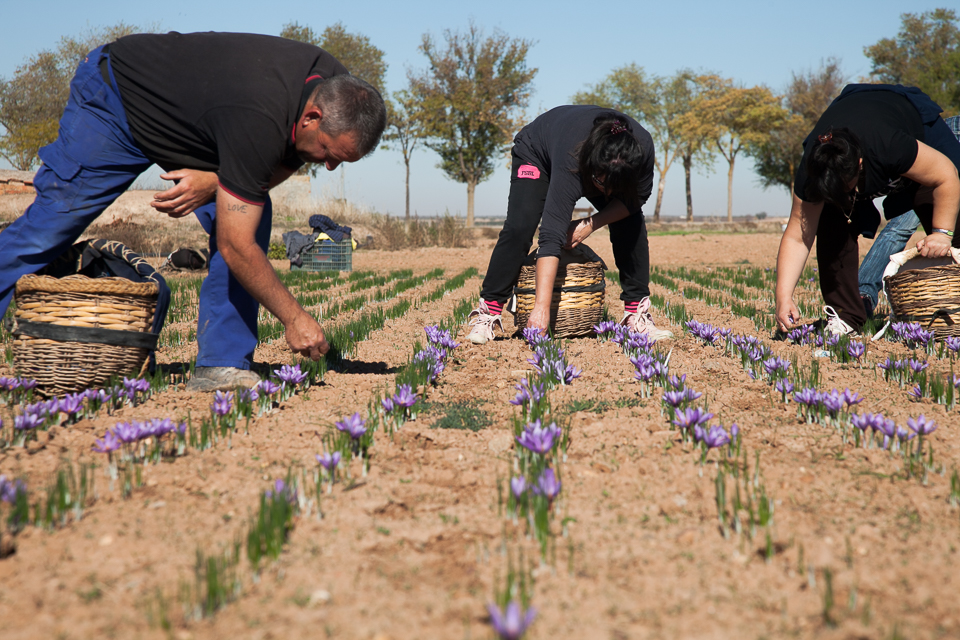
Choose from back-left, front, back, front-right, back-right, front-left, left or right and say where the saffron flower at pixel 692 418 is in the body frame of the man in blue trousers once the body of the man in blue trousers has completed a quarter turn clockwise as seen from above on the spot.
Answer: front-left

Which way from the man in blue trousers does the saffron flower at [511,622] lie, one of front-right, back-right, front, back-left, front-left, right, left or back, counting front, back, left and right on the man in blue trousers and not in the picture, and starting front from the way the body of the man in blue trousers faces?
right

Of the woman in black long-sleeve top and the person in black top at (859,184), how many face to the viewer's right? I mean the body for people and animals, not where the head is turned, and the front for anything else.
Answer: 0

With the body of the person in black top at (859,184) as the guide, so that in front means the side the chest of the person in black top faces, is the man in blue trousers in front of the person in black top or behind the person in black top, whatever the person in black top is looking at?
in front

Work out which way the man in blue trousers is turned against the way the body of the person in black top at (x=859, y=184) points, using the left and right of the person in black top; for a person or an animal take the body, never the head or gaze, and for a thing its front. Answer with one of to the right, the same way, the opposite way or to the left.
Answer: the opposite way

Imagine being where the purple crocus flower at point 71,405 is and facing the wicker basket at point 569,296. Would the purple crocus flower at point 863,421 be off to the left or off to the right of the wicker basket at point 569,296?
right

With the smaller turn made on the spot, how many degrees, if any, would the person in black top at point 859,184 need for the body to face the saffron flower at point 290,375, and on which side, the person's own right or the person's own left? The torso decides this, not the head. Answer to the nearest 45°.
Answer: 0° — they already face it

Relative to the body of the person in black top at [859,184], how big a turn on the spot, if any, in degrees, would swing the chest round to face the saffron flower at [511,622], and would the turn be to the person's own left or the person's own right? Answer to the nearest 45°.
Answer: approximately 45° to the person's own left

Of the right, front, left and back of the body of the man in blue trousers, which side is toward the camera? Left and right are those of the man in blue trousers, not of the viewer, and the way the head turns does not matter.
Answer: right

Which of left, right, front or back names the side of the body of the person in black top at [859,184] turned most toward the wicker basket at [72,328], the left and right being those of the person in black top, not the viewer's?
front

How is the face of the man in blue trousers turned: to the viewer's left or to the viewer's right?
to the viewer's right

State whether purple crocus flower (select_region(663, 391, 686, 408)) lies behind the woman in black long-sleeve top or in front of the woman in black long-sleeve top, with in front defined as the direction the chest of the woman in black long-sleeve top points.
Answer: in front
